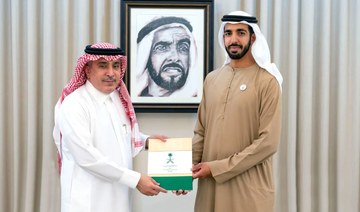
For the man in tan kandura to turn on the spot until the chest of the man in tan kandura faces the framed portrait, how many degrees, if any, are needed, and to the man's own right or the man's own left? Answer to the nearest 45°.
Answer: approximately 90° to the man's own right

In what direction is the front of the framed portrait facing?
toward the camera

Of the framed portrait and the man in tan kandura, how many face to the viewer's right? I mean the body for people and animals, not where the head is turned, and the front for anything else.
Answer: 0

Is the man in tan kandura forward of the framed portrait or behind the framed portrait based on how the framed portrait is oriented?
forward

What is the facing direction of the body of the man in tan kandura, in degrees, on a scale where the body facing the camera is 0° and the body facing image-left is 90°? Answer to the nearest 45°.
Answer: approximately 45°
